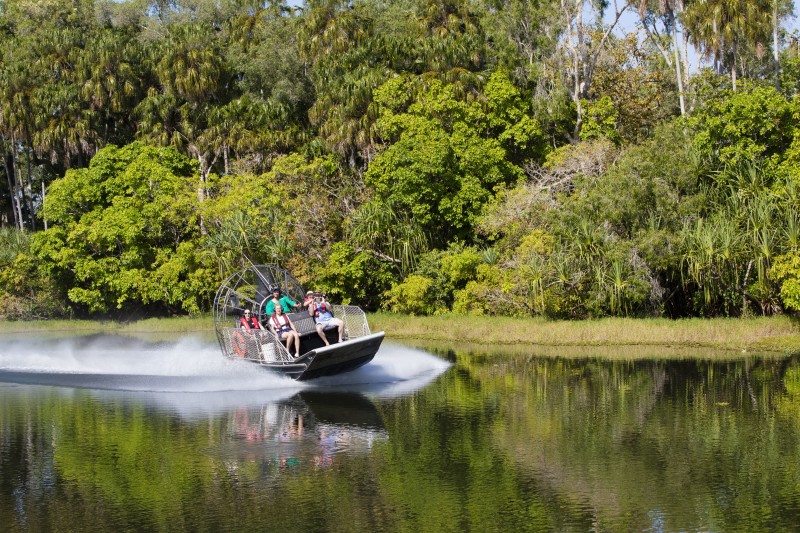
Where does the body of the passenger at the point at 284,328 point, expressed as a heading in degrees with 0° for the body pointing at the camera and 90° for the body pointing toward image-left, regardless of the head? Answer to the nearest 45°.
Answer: approximately 315°

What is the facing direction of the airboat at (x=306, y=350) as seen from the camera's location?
facing the viewer and to the right of the viewer

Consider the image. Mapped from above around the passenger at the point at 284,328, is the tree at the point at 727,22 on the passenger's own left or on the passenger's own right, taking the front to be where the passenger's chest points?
on the passenger's own left

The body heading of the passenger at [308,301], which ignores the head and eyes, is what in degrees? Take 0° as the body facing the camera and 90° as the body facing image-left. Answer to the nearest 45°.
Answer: approximately 315°

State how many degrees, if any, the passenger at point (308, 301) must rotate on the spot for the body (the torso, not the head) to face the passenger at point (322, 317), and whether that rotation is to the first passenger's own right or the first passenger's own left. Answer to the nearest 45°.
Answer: approximately 45° to the first passenger's own right

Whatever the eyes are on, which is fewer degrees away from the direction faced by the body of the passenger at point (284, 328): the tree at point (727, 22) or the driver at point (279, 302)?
the tree

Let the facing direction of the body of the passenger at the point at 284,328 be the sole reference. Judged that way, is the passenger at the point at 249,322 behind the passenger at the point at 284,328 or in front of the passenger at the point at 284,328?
behind

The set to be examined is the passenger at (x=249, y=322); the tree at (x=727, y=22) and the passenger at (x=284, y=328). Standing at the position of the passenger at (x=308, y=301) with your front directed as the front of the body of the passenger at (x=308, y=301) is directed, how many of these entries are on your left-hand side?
1

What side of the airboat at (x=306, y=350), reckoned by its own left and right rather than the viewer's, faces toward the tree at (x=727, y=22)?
left

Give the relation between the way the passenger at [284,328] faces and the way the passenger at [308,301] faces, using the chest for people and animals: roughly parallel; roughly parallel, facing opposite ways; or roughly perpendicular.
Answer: roughly parallel

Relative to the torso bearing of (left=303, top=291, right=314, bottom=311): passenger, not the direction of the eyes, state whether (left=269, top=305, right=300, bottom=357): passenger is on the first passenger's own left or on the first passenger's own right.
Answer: on the first passenger's own right
